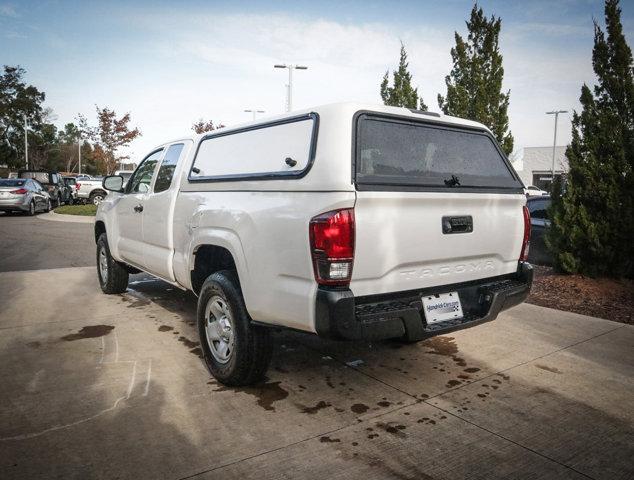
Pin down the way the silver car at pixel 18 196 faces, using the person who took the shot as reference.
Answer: facing away from the viewer and to the right of the viewer

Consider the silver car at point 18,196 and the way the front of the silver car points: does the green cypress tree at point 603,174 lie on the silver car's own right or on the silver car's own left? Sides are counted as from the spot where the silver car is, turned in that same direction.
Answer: on the silver car's own right

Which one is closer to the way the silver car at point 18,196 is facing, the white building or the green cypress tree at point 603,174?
the white building

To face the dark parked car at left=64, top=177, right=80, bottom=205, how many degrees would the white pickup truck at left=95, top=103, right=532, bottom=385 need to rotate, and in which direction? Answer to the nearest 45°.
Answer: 0° — it already faces it

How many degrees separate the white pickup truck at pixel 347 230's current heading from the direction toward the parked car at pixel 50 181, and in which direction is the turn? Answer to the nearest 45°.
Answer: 0° — it already faces it

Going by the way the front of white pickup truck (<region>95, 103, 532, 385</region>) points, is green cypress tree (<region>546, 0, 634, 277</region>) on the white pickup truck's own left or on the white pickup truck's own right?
on the white pickup truck's own right

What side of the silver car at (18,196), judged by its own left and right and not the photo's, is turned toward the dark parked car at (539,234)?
right

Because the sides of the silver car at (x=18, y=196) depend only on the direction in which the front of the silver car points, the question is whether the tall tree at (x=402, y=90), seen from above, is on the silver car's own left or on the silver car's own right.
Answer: on the silver car's own right

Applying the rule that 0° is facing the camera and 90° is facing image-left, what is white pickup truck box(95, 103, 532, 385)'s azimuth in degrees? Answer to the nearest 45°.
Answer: approximately 135°
